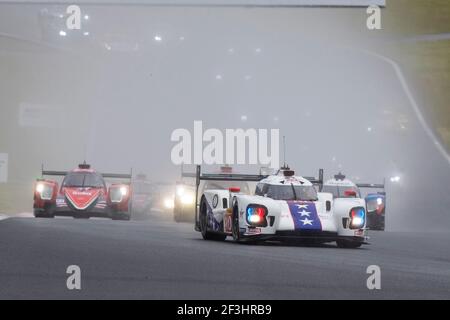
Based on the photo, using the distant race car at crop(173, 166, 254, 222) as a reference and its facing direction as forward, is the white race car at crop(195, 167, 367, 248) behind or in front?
in front

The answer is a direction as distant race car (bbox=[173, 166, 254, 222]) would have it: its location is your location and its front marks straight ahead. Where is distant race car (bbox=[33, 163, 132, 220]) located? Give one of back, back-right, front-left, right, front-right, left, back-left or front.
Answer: right

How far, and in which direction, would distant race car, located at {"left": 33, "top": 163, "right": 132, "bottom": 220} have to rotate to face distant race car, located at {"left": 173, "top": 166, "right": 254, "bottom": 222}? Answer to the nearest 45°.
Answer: approximately 90° to its left

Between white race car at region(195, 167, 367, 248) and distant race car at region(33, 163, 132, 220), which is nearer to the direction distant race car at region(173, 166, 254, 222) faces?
the white race car

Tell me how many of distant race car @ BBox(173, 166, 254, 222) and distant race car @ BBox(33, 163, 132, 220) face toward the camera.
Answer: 2

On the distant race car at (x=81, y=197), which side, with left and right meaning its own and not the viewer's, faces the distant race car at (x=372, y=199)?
left

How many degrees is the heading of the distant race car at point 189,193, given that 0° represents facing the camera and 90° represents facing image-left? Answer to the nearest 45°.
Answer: approximately 0°

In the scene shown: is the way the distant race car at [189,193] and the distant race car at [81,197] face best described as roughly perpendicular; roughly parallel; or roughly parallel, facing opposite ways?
roughly parallel

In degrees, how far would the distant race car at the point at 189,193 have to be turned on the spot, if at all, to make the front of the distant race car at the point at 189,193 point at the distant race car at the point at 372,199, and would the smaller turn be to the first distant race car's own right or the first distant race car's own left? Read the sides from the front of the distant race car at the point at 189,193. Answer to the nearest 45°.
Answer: approximately 90° to the first distant race car's own left

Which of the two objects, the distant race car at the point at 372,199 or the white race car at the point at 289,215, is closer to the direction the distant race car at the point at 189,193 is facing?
the white race car

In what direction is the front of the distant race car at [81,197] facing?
toward the camera
